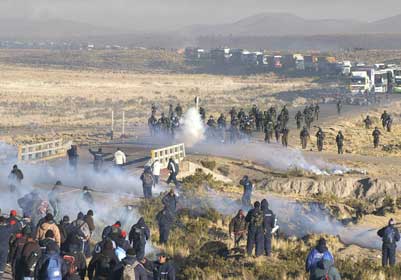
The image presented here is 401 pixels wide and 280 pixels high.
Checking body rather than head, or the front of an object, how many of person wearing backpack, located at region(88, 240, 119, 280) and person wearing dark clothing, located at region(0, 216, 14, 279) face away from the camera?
2

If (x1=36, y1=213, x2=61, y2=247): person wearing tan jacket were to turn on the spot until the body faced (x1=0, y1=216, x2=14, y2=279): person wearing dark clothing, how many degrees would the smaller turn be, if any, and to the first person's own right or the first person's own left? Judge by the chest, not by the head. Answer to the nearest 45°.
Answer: approximately 90° to the first person's own left

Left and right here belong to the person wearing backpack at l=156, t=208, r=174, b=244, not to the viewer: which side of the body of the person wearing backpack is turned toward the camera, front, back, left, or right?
back

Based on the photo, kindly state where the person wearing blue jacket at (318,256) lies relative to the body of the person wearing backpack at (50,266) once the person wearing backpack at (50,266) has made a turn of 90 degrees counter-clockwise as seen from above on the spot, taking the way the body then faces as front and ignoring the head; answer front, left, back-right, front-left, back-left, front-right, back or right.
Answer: back

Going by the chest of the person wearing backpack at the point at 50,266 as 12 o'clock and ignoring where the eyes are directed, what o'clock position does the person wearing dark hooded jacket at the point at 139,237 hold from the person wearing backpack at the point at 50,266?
the person wearing dark hooded jacket at the point at 139,237 is roughly at 1 o'clock from the person wearing backpack at the point at 50,266.

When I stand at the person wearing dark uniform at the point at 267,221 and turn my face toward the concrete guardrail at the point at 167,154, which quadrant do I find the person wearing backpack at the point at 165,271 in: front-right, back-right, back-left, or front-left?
back-left

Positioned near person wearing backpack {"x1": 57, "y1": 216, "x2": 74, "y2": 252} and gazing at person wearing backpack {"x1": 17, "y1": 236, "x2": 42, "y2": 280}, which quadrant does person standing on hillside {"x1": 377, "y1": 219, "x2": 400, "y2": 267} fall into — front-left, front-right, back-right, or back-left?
back-left

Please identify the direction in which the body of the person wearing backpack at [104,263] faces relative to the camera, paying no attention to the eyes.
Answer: away from the camera

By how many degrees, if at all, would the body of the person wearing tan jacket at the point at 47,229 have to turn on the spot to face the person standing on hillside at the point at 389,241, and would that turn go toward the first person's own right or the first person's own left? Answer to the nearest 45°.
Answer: approximately 90° to the first person's own right

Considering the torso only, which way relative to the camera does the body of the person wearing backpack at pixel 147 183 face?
away from the camera

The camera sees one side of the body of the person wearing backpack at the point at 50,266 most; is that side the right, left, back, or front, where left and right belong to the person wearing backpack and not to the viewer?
back

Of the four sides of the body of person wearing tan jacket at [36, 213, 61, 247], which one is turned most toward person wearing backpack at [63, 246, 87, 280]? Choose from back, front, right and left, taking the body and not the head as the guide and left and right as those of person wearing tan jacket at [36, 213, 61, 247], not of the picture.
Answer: back

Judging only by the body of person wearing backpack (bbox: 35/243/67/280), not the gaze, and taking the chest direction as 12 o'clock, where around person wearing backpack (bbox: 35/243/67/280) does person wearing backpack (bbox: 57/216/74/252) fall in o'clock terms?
person wearing backpack (bbox: 57/216/74/252) is roughly at 12 o'clock from person wearing backpack (bbox: 35/243/67/280).
